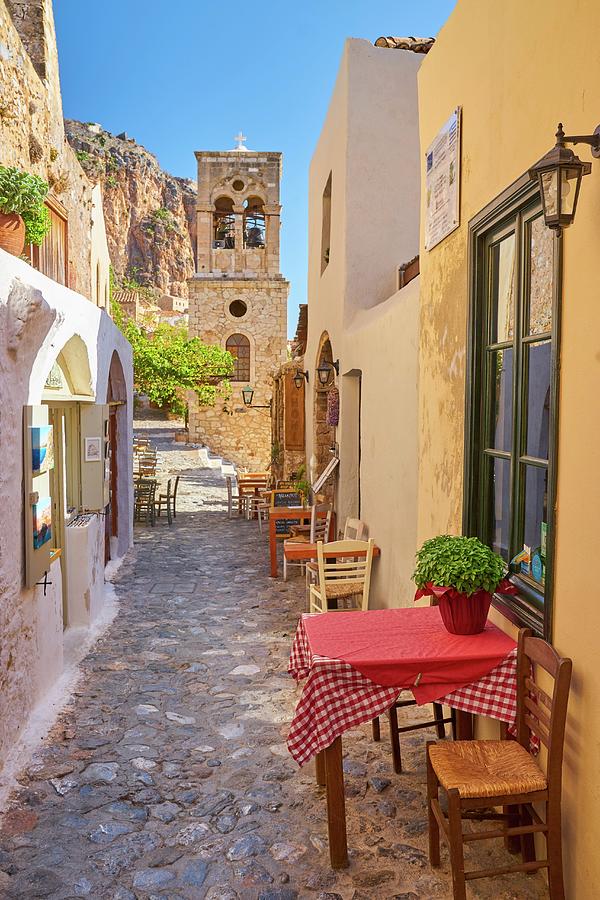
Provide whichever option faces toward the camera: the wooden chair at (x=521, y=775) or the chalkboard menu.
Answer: the chalkboard menu

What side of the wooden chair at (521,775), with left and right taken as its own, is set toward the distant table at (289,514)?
right

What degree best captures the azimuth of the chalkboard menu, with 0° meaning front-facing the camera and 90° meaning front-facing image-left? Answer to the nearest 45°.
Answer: approximately 0°

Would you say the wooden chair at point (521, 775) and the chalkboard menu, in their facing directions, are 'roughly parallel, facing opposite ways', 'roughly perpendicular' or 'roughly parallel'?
roughly perpendicular

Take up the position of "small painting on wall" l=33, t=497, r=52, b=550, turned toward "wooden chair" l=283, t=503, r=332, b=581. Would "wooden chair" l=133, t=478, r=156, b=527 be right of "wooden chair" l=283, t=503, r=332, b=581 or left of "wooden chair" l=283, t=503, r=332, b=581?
left

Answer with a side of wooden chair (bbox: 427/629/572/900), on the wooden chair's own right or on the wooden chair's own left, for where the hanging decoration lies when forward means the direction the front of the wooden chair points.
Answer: on the wooden chair's own right

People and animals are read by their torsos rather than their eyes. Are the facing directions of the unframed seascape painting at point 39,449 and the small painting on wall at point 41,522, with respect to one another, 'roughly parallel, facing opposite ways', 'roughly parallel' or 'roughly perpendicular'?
roughly parallel

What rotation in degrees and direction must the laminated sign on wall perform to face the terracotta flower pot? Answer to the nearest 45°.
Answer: approximately 45° to its right

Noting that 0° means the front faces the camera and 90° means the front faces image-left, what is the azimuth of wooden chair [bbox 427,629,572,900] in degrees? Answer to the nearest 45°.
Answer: approximately 90°

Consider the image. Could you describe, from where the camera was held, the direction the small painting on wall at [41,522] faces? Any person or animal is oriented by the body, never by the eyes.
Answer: facing the viewer and to the right of the viewer

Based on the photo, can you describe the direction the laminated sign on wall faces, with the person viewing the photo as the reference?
facing the viewer and to the left of the viewer

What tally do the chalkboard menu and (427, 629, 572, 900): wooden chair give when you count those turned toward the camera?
1

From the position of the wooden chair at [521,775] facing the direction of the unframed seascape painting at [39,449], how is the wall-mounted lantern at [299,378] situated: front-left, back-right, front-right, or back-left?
front-right

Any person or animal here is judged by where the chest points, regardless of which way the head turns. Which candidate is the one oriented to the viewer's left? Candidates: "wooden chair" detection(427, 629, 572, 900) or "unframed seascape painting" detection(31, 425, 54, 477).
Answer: the wooden chair

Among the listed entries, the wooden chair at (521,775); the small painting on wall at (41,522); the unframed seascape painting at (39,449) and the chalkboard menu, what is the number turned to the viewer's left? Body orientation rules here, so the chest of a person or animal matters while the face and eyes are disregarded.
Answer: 1
